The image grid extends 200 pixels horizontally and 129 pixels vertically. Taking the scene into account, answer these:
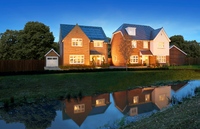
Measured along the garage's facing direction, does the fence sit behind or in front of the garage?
in front

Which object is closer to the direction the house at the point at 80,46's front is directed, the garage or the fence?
the fence

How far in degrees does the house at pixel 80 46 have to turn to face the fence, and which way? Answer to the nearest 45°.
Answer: approximately 45° to its right

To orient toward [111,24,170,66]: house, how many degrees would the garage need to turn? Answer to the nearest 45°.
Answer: approximately 90° to its left

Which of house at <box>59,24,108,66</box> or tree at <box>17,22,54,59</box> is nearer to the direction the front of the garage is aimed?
the house

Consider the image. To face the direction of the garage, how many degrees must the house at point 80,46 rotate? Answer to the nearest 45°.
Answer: approximately 90° to its right

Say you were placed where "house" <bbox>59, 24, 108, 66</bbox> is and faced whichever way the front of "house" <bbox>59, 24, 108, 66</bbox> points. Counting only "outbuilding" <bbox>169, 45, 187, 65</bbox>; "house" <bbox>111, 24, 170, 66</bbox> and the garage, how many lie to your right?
1

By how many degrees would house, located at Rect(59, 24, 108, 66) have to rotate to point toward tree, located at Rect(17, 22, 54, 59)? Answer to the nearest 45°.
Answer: approximately 135° to its right

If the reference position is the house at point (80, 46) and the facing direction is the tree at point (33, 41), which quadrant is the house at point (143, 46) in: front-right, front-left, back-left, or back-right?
back-right

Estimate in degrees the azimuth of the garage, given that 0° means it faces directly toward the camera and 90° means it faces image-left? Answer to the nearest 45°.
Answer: approximately 0°

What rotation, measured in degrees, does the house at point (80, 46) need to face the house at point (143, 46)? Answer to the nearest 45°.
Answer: approximately 90° to its left
